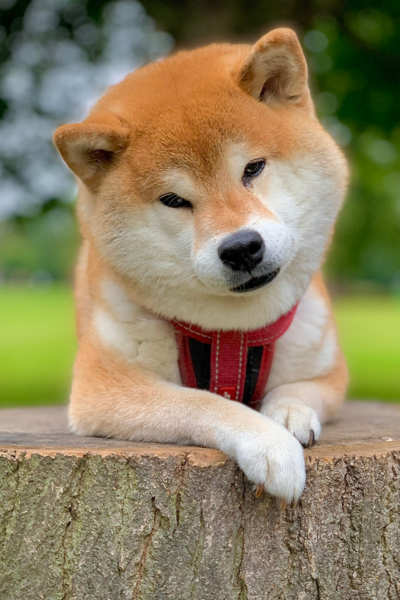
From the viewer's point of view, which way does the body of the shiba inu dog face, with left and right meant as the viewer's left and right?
facing the viewer
